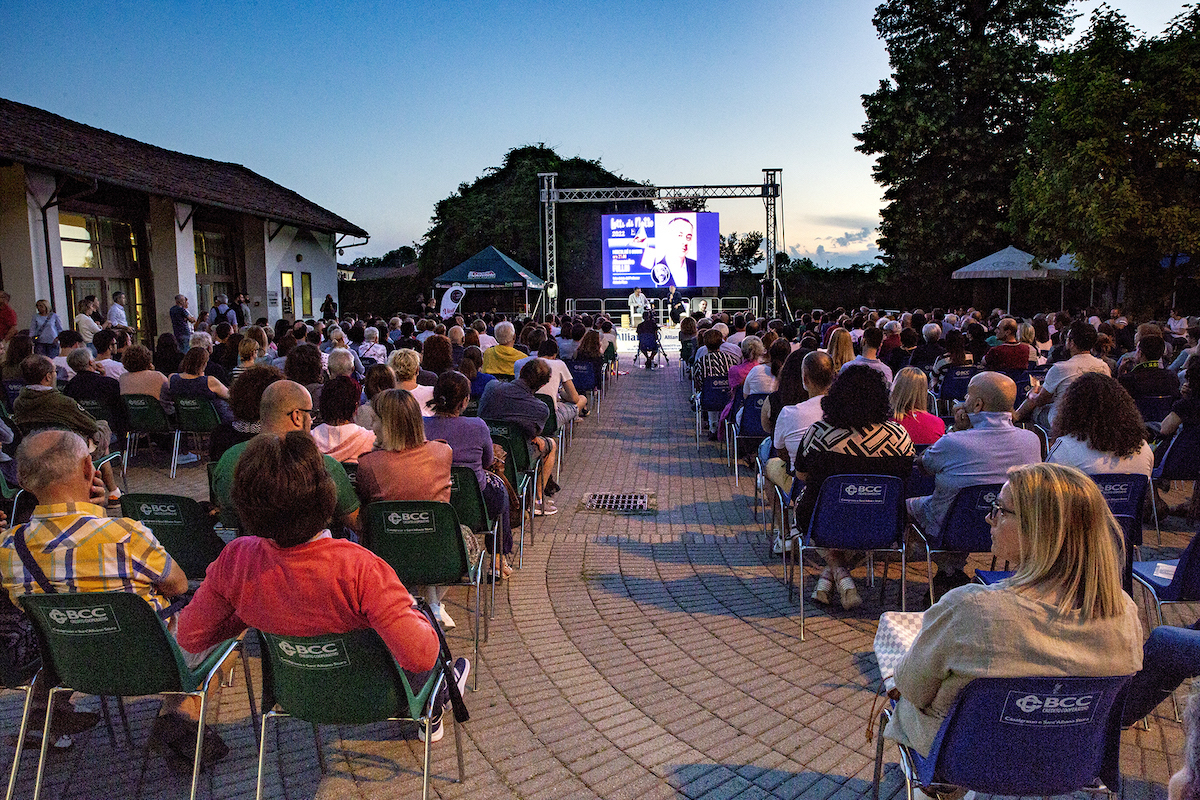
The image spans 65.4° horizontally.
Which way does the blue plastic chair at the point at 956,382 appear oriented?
away from the camera

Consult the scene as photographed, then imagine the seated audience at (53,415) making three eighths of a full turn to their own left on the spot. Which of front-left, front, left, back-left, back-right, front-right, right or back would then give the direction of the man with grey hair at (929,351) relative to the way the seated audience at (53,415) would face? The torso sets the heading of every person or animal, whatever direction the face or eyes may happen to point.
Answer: back

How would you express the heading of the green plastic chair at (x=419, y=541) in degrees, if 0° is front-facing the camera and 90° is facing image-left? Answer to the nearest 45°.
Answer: approximately 180°

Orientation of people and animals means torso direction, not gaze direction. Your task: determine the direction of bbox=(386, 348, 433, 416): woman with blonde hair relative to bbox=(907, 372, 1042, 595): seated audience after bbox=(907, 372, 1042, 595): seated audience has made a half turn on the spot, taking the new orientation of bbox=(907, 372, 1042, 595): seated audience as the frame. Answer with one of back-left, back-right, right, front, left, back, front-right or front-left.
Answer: back-right

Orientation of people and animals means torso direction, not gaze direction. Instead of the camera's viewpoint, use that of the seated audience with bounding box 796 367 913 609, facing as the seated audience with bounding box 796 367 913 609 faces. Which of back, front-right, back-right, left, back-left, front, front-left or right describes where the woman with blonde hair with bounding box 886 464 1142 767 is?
back

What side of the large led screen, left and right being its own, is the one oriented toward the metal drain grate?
front

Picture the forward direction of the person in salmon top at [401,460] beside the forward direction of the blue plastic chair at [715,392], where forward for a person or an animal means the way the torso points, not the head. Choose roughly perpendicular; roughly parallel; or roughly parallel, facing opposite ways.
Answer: roughly parallel

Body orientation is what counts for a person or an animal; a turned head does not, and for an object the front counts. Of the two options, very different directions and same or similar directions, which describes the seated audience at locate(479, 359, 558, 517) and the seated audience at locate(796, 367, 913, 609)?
same or similar directions

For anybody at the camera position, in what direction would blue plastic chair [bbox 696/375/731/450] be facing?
facing away from the viewer

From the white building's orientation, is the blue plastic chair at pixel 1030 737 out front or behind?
out front

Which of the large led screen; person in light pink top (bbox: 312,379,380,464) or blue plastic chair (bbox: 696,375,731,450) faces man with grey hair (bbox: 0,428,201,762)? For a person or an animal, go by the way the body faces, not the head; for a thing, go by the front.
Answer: the large led screen

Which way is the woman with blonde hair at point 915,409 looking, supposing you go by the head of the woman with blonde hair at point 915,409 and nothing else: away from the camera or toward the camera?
away from the camera

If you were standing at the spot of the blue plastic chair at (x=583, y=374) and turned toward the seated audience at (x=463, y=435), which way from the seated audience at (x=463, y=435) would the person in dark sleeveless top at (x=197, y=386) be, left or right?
right

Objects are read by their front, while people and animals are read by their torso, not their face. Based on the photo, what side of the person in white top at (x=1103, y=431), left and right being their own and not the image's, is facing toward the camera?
back

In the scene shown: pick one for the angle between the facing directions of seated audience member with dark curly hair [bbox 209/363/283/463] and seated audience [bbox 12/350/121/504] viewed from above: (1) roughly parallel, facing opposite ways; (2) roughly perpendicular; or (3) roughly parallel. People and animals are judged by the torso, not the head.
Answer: roughly parallel

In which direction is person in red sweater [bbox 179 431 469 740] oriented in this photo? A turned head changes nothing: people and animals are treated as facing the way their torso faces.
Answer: away from the camera

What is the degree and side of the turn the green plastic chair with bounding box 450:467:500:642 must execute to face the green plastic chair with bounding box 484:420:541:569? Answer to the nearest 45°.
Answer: approximately 45° to its left

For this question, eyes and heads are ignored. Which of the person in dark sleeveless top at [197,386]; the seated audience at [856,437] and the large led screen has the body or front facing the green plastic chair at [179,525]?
the large led screen

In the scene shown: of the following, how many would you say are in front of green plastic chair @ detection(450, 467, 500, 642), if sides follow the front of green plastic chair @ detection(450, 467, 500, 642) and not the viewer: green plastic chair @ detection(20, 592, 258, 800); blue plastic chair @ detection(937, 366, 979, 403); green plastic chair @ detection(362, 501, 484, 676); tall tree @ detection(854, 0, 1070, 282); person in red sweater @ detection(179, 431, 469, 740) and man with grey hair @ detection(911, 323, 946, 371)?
3

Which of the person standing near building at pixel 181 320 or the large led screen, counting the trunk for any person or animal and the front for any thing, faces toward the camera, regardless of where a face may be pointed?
the large led screen

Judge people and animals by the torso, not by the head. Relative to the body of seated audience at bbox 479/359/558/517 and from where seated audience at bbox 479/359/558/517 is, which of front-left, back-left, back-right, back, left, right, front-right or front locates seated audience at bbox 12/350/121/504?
back-left

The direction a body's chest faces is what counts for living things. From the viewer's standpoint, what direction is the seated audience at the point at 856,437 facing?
away from the camera
